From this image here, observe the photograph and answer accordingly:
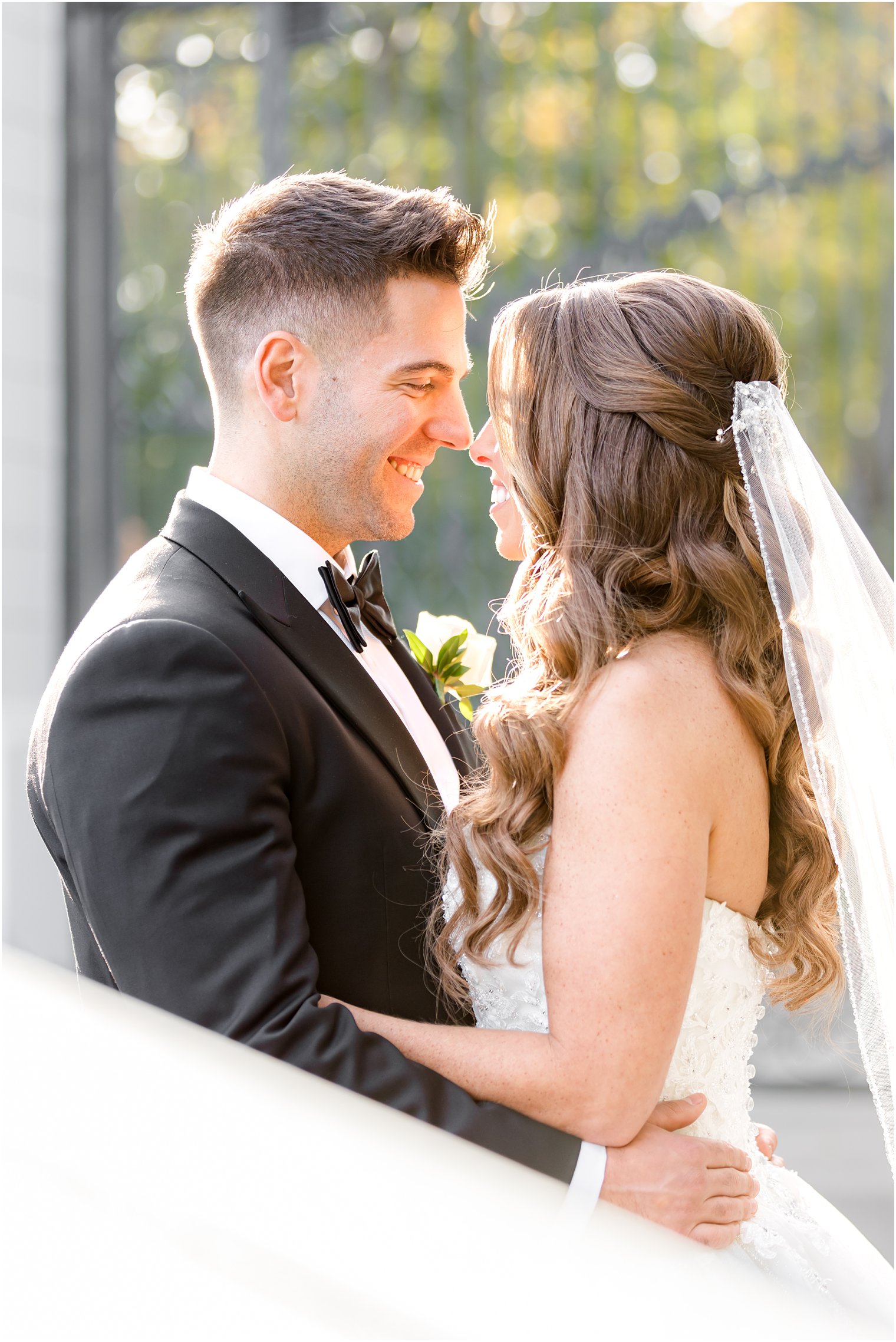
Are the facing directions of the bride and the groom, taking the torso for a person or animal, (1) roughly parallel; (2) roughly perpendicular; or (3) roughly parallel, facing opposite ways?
roughly parallel, facing opposite ways

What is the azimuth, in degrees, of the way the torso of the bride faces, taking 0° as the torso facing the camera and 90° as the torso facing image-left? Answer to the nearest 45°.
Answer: approximately 90°

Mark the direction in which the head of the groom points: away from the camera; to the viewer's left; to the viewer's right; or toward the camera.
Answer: to the viewer's right

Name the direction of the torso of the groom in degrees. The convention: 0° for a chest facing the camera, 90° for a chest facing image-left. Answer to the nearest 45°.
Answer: approximately 270°
